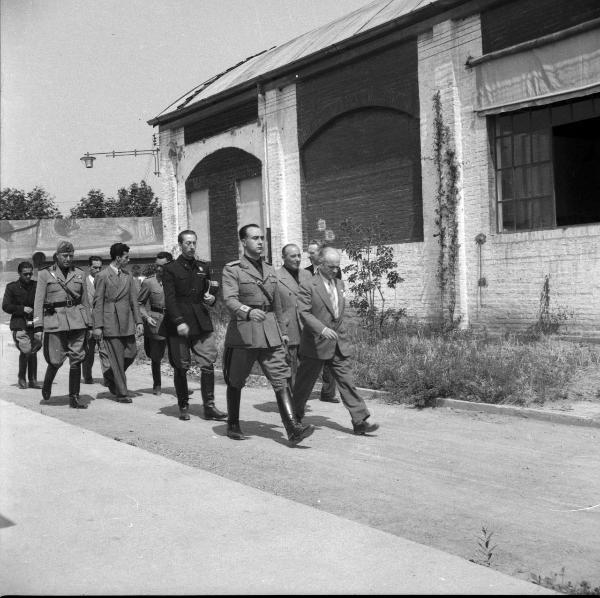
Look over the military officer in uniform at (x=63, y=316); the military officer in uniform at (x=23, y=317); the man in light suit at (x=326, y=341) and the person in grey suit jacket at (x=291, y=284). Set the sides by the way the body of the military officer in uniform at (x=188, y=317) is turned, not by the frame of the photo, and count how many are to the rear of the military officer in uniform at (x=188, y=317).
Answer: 2

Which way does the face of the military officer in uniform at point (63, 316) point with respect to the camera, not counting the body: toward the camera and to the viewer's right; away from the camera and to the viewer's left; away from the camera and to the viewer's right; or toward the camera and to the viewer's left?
toward the camera and to the viewer's right

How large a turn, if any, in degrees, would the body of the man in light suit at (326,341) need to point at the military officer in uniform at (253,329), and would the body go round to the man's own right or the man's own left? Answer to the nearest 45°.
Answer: approximately 135° to the man's own right

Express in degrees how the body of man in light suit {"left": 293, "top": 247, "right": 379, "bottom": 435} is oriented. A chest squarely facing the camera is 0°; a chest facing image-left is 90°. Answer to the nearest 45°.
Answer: approximately 315°

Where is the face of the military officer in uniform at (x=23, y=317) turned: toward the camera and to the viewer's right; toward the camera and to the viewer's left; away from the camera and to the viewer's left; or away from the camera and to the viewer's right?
toward the camera and to the viewer's right

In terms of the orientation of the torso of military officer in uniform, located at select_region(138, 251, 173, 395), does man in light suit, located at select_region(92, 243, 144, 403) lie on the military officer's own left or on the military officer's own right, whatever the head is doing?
on the military officer's own right

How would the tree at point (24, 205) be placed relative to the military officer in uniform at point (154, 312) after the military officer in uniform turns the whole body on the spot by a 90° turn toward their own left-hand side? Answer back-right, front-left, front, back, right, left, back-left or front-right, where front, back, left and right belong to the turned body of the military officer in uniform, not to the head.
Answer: front-left

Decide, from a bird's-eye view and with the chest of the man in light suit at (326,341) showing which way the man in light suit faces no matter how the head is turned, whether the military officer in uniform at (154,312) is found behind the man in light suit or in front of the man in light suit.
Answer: behind

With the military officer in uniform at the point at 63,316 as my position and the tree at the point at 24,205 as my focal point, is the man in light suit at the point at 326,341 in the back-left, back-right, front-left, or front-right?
back-right

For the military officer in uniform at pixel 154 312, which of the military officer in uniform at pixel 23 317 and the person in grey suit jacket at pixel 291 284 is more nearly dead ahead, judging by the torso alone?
the person in grey suit jacket

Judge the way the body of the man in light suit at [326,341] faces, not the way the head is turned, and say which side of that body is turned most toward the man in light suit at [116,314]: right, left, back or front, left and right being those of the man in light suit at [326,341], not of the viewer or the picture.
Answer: back
